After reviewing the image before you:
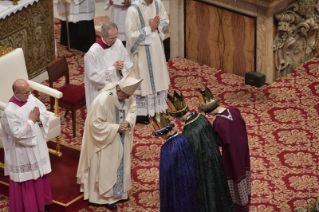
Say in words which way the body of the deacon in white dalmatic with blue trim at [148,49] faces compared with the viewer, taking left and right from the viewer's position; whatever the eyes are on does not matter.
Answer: facing the viewer and to the right of the viewer

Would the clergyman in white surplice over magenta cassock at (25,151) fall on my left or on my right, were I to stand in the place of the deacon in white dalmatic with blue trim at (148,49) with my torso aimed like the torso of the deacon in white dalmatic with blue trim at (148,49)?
on my right

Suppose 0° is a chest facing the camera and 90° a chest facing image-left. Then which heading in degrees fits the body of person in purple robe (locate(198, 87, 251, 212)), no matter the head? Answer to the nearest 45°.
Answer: approximately 135°

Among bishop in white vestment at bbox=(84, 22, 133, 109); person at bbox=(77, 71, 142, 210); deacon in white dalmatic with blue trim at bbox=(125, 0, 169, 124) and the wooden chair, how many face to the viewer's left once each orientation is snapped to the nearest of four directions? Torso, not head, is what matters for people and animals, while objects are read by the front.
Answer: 0

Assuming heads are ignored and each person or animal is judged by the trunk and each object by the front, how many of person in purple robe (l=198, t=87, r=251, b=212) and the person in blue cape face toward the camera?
0

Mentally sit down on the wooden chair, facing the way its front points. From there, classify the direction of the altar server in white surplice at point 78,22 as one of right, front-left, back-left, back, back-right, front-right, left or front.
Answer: back-left

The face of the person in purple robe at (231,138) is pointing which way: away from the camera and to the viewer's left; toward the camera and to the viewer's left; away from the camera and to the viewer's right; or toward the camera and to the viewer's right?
away from the camera and to the viewer's left

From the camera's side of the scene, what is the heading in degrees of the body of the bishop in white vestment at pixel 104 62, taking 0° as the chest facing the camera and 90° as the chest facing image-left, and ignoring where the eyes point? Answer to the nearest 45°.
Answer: approximately 315°

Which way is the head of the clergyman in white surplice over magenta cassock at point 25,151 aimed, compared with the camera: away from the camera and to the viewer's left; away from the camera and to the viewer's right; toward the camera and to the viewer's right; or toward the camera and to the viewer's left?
toward the camera and to the viewer's right

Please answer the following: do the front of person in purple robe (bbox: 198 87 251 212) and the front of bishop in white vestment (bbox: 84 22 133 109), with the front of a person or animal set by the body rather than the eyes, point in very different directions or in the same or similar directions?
very different directions

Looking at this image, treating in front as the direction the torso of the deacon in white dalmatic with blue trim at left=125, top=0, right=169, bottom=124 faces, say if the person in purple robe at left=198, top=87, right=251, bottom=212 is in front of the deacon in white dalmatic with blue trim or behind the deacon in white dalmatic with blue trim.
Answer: in front
